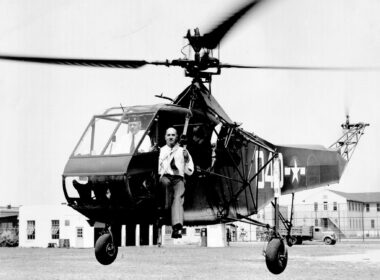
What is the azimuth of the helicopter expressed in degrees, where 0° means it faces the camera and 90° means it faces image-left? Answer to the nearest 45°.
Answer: approximately 45°
